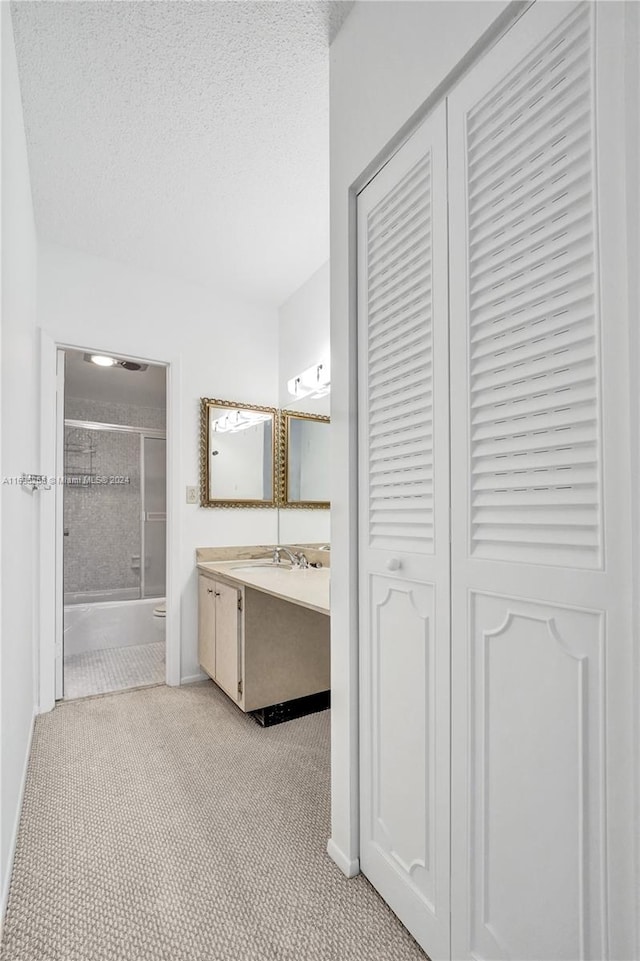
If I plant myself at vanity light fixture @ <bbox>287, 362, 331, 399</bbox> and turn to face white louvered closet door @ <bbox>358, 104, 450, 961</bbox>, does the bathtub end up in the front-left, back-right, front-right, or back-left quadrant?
back-right

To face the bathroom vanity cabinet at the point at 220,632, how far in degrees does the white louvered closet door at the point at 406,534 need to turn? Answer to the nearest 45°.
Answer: approximately 90° to its right

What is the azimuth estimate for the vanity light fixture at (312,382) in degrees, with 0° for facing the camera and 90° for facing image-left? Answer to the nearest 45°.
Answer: approximately 45°

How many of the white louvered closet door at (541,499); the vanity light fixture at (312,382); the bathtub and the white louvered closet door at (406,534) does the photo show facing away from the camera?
0

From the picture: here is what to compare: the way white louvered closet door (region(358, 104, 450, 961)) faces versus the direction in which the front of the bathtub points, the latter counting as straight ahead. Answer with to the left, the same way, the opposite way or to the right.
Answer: to the right

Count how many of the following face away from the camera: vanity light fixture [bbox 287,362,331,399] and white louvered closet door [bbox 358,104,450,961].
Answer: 0

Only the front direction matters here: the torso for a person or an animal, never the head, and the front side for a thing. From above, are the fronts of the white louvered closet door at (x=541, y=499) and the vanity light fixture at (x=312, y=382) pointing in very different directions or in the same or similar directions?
same or similar directions

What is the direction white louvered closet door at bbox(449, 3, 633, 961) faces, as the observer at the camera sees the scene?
facing the viewer and to the left of the viewer

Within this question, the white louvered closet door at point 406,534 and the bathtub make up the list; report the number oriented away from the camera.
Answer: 0

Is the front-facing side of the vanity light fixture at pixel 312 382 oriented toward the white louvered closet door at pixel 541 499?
no

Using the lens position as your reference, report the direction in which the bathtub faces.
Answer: facing the viewer

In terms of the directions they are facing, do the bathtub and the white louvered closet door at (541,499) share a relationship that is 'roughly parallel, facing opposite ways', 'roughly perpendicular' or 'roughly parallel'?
roughly perpendicular

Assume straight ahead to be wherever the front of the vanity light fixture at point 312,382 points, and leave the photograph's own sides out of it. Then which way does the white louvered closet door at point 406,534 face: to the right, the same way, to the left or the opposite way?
the same way

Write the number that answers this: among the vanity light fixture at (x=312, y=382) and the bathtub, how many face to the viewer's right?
0

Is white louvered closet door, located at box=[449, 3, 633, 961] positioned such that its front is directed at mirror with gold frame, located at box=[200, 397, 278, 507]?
no

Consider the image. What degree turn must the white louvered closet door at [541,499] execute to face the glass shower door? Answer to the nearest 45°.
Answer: approximately 90° to its right

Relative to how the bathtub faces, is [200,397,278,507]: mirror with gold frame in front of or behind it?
in front
